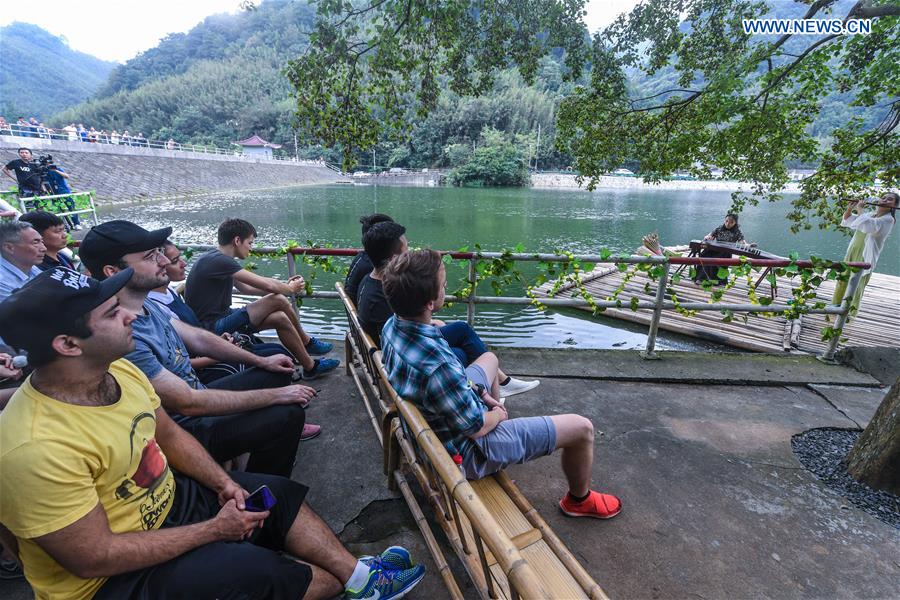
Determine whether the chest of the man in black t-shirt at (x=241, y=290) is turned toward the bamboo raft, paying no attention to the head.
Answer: yes

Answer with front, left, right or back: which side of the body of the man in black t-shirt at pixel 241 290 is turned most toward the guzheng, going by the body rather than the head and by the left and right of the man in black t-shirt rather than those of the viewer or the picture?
front

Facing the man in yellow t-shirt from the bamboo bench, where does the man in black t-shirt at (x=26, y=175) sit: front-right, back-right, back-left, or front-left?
front-right

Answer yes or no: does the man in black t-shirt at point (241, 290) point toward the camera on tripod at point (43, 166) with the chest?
no

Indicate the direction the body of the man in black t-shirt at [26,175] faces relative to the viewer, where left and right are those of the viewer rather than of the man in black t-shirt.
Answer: facing the viewer and to the right of the viewer

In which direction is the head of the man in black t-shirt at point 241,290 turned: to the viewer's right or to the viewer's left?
to the viewer's right

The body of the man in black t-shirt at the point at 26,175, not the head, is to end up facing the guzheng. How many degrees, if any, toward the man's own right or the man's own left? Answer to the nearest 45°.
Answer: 0° — they already face it

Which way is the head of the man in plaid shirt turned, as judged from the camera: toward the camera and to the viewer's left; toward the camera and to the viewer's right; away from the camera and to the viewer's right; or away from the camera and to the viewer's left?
away from the camera and to the viewer's right

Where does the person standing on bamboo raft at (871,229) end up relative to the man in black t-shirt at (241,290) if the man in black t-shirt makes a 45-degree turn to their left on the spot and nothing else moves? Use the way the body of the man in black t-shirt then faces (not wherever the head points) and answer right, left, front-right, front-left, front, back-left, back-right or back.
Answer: front-right

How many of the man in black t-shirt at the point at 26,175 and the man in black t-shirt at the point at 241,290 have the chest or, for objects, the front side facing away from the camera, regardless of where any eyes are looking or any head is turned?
0

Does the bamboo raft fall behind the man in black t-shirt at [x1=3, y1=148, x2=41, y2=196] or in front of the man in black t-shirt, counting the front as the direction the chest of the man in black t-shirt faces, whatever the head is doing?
in front

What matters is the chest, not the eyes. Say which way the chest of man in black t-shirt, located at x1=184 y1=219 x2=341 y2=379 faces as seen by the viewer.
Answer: to the viewer's right

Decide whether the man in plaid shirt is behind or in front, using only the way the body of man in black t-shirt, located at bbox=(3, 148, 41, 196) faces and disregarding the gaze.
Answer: in front

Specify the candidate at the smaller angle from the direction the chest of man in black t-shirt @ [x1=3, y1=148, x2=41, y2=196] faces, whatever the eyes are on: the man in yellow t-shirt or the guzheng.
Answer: the man in yellow t-shirt

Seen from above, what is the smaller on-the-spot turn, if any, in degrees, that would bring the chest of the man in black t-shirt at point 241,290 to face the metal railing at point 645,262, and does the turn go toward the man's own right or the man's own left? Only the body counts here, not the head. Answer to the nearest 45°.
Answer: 0° — they already face it

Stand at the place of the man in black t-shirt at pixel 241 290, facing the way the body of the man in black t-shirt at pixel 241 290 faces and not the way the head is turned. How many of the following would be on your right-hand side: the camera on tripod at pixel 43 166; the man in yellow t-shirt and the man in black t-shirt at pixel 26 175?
1

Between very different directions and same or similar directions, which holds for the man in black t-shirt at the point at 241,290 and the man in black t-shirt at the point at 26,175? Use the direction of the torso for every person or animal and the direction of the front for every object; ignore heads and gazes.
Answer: same or similar directions

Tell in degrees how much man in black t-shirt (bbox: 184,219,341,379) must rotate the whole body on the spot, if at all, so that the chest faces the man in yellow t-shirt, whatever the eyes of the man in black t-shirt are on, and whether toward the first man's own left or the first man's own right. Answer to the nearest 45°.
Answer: approximately 90° to the first man's own right

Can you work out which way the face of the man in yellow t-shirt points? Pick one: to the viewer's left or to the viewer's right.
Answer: to the viewer's right
